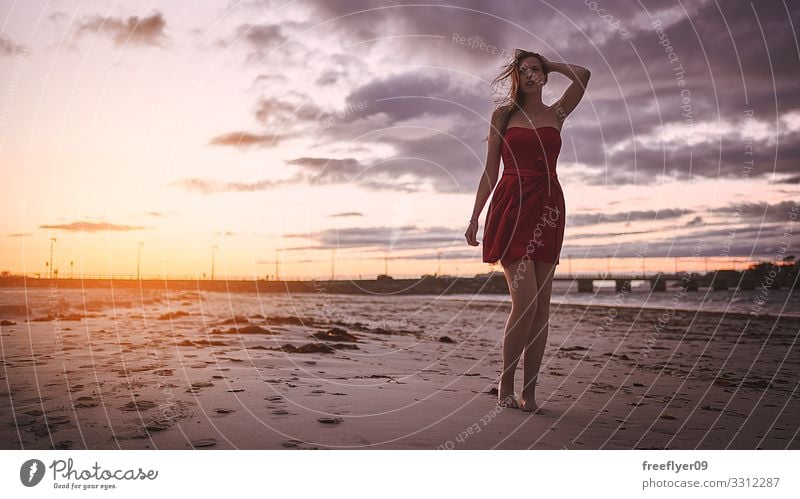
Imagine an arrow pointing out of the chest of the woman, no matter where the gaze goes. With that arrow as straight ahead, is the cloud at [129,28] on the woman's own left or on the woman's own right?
on the woman's own right

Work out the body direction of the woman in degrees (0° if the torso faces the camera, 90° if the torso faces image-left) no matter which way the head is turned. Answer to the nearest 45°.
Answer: approximately 0°

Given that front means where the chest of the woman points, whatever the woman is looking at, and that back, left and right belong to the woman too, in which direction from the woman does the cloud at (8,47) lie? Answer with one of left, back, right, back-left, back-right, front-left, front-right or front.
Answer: right

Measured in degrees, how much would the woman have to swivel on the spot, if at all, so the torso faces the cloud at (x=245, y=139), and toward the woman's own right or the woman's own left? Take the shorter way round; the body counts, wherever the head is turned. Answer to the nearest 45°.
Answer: approximately 135° to the woman's own right
